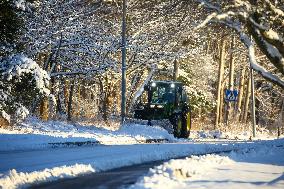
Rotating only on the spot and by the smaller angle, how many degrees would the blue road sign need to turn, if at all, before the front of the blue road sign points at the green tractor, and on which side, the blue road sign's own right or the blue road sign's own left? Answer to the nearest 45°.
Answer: approximately 45° to the blue road sign's own right

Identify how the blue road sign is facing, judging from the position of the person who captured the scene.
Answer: facing the viewer

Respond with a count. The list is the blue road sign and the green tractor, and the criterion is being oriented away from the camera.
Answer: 0

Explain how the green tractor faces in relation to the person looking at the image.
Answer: facing the viewer and to the left of the viewer

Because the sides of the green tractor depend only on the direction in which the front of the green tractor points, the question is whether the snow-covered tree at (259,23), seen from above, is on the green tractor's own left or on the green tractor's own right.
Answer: on the green tractor's own left
